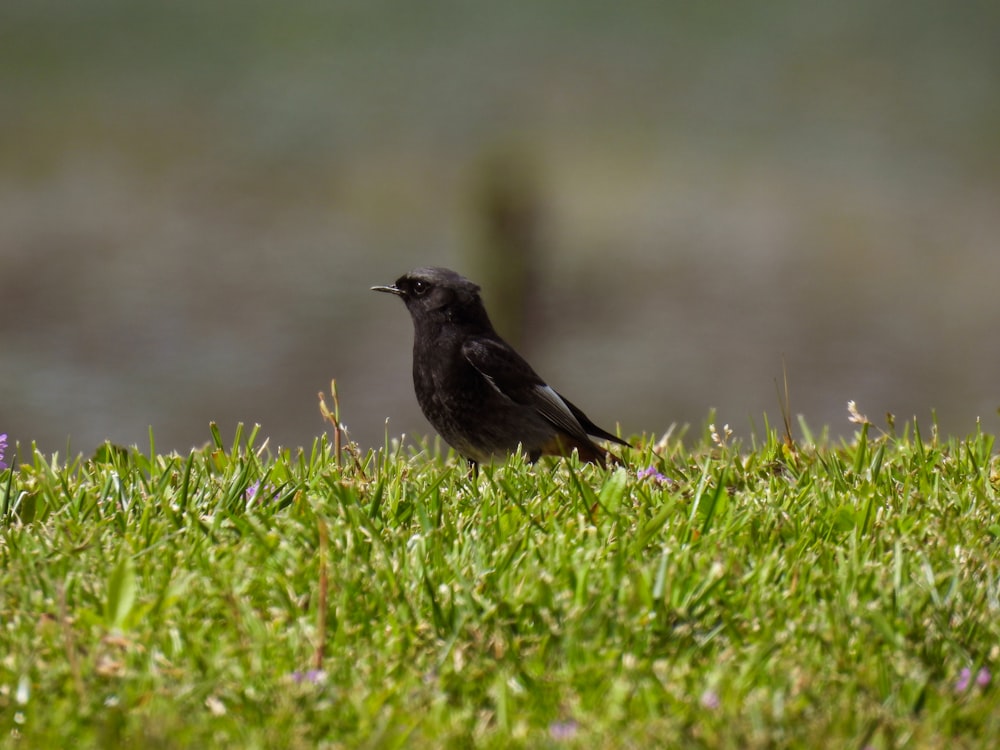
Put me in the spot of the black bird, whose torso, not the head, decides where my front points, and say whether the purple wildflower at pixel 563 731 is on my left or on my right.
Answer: on my left

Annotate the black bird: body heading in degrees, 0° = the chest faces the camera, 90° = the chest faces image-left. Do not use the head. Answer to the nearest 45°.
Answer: approximately 90°
